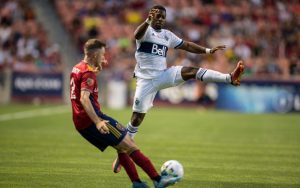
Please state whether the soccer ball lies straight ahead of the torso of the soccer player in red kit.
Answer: yes

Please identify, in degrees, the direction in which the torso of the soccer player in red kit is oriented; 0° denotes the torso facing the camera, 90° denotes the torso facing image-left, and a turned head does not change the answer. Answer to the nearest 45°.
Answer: approximately 270°

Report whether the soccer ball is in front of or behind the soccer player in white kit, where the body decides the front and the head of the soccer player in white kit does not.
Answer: in front

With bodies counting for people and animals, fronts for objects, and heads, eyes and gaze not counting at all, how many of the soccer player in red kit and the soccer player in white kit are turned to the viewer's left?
0

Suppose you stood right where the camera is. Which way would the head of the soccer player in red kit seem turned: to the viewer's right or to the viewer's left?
to the viewer's right

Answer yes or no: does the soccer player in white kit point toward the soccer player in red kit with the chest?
no

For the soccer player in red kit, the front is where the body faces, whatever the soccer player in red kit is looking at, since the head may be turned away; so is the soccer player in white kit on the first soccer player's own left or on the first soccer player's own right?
on the first soccer player's own left
